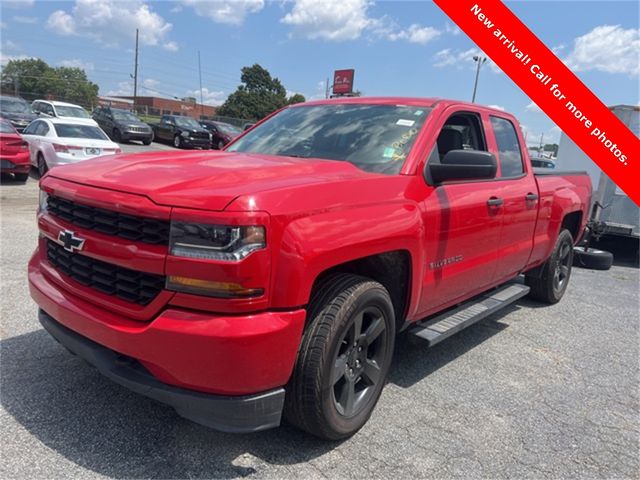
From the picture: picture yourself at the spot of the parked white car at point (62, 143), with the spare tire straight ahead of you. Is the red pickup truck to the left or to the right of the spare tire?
right

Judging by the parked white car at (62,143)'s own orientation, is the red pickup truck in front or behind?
behind

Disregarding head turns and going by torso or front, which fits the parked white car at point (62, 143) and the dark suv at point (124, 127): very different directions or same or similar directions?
very different directions

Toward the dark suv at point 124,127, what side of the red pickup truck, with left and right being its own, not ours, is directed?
right

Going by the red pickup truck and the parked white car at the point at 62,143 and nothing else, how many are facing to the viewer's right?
0

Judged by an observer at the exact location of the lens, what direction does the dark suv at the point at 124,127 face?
facing the viewer and to the right of the viewer

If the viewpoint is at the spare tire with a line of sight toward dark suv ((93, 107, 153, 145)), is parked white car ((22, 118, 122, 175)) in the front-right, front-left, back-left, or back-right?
front-left

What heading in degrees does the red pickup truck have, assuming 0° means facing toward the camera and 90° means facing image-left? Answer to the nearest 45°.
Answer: approximately 45°

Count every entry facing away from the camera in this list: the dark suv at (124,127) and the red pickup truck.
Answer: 0

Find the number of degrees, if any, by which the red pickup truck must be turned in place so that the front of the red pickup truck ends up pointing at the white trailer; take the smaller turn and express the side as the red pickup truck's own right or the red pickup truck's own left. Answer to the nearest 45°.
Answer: approximately 180°

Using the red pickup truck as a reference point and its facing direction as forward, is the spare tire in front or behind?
behind

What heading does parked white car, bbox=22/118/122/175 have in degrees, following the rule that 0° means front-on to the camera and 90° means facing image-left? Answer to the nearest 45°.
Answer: approximately 135°

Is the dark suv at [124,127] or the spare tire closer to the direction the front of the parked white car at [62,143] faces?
the dark suv
